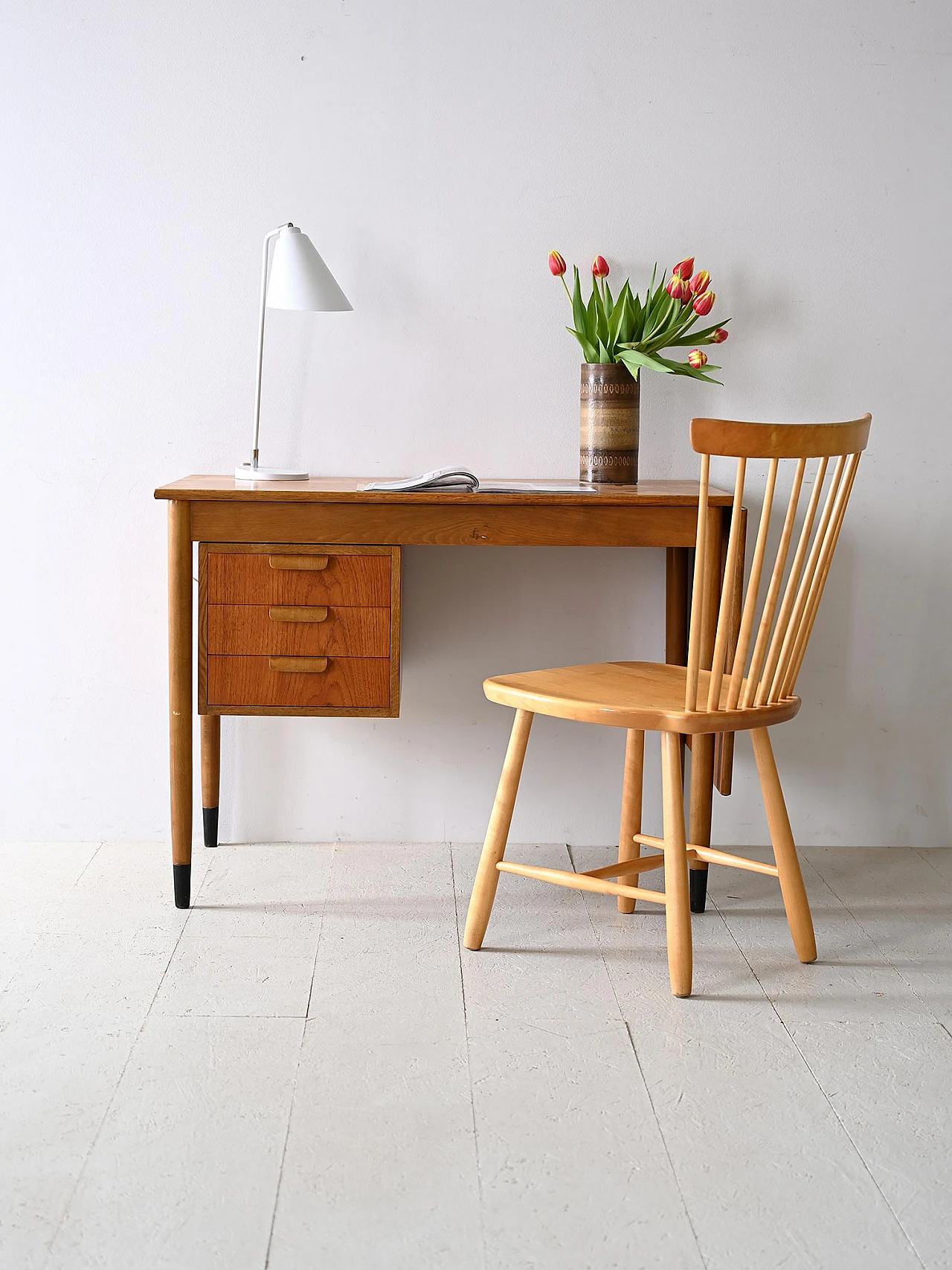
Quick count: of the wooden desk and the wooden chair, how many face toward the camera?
1
